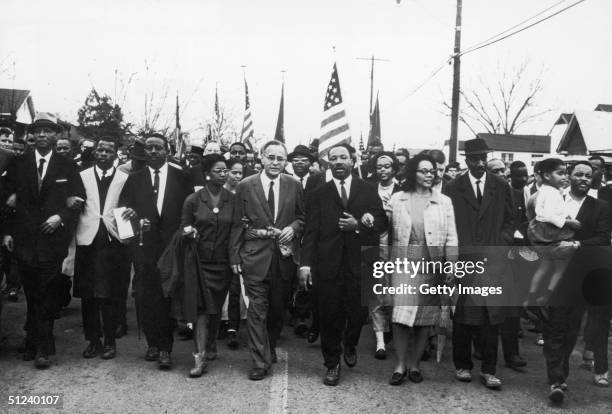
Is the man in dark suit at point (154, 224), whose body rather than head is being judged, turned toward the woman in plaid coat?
no

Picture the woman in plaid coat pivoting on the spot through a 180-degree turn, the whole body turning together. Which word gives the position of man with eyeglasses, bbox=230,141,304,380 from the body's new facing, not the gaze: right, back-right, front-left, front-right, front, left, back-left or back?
left

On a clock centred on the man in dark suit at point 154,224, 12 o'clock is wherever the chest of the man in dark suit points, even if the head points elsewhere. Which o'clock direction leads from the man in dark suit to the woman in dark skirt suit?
The woman in dark skirt suit is roughly at 10 o'clock from the man in dark suit.

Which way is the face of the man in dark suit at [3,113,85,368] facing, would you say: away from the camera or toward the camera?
toward the camera

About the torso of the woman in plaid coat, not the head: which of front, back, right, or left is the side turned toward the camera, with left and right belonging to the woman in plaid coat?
front

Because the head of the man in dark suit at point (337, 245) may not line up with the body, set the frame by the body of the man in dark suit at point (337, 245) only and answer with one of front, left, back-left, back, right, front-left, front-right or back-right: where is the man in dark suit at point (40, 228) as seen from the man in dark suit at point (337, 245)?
right

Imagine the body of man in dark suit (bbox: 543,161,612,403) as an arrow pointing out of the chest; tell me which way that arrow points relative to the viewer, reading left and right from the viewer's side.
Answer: facing the viewer and to the left of the viewer

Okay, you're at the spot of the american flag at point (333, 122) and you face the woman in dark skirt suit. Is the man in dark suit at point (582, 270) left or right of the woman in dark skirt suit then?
left

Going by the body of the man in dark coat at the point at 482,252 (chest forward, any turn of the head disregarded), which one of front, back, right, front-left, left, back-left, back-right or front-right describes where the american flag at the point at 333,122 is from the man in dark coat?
back-right

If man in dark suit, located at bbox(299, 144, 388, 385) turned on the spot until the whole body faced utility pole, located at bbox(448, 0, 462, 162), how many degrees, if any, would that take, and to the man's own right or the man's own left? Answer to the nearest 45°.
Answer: approximately 180°

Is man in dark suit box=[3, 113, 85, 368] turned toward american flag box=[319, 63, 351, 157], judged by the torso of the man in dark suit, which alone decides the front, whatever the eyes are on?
no

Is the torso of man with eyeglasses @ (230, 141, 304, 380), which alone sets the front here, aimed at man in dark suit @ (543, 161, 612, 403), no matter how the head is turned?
no

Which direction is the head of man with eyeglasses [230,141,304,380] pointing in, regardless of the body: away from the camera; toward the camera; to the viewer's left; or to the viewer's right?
toward the camera

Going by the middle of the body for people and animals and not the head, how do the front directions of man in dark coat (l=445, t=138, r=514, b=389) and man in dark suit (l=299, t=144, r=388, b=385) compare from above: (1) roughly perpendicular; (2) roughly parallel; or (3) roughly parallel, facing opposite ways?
roughly parallel

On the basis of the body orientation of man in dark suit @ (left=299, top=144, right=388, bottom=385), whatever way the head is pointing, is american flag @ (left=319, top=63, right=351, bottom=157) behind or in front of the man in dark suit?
behind

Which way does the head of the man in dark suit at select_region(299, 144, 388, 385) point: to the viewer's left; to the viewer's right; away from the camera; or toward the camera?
toward the camera

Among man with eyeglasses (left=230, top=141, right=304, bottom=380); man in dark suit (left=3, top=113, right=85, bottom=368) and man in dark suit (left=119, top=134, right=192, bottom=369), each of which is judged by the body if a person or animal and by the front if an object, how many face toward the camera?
3

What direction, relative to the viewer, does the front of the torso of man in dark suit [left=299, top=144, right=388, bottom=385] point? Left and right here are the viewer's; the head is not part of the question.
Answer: facing the viewer

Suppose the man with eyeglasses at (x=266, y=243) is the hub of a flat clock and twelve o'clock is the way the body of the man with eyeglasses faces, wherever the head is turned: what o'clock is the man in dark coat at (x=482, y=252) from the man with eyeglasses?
The man in dark coat is roughly at 9 o'clock from the man with eyeglasses.
